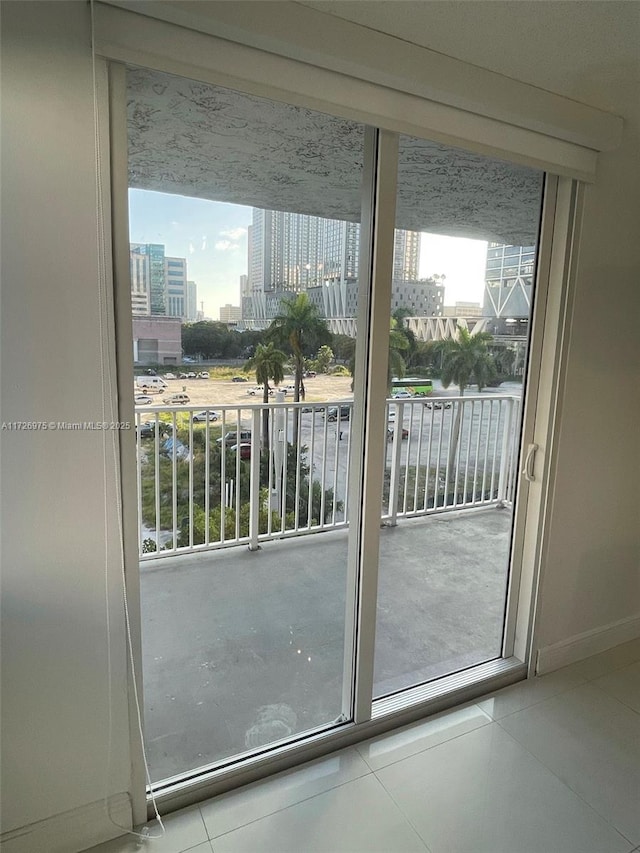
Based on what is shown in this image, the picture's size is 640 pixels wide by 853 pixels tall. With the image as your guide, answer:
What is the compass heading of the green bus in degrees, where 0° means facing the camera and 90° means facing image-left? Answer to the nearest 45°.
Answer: approximately 90°
